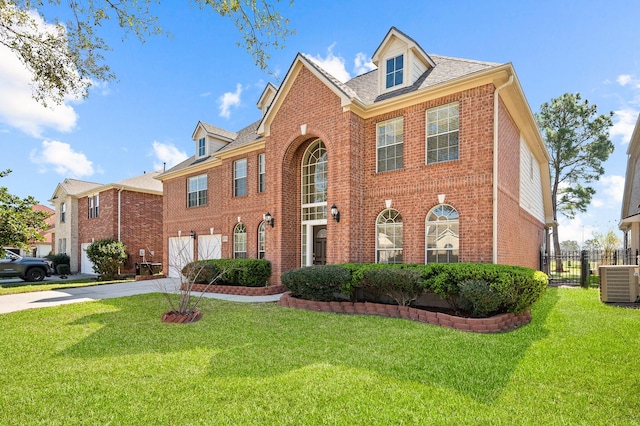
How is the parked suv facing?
to the viewer's right

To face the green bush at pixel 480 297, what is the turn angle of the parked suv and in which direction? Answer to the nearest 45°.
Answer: approximately 90° to its right

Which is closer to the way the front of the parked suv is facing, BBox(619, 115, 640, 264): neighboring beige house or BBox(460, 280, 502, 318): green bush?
the neighboring beige house

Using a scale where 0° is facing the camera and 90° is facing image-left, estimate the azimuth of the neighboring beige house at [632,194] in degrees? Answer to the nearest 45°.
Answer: approximately 45°

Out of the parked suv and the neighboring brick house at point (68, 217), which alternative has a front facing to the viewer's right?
the parked suv

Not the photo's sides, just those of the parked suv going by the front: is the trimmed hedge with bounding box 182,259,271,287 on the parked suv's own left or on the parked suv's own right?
on the parked suv's own right

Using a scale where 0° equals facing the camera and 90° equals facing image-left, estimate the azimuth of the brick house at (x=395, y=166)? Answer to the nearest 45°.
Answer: approximately 45°

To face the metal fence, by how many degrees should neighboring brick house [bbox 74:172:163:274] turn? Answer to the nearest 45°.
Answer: approximately 90° to its left
